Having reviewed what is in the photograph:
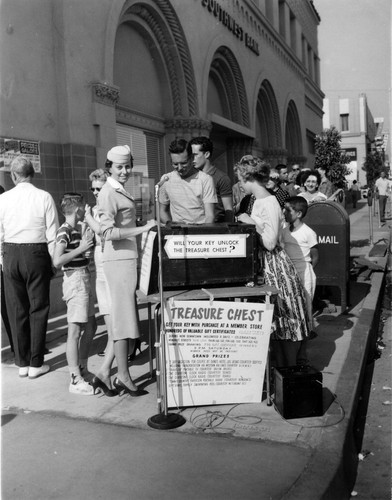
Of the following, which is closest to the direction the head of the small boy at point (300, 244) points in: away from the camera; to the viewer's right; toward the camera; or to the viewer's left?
to the viewer's left

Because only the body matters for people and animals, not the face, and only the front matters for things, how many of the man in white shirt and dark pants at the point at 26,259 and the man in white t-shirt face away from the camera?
1

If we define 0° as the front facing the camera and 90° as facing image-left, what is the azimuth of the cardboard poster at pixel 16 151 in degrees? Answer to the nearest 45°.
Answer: approximately 0°

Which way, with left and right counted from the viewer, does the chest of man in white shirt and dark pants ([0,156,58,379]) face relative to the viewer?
facing away from the viewer

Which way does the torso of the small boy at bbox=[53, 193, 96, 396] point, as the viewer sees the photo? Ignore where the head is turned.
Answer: to the viewer's right
